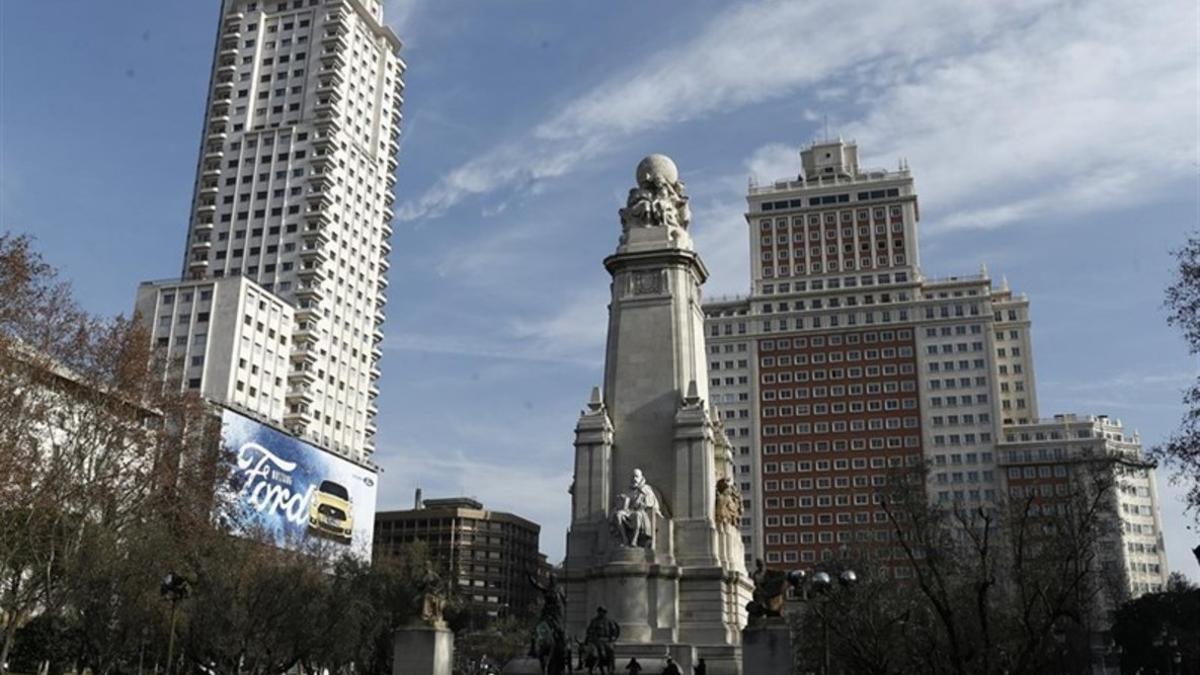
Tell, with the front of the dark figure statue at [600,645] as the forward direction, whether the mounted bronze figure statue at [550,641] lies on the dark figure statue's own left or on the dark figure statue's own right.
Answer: on the dark figure statue's own right

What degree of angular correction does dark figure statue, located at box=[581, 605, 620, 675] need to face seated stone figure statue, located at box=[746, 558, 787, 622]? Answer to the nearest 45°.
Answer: approximately 90° to its left

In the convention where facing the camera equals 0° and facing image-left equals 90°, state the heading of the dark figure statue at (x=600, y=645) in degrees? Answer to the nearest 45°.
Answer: approximately 0°

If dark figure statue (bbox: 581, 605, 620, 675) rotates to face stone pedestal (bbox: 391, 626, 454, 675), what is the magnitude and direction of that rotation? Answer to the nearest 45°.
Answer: approximately 90° to its right
